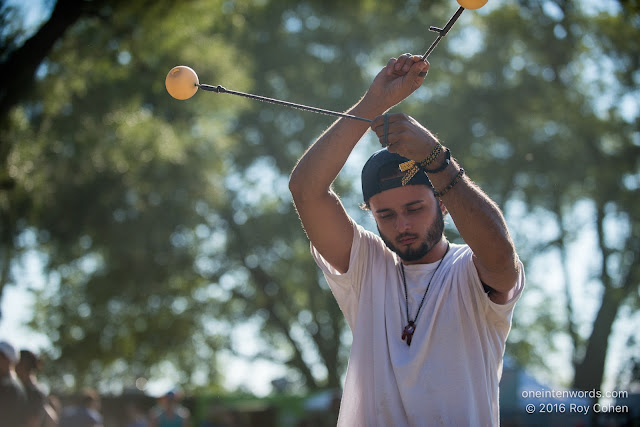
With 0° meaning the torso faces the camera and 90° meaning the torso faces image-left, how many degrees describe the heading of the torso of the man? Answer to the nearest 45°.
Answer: approximately 0°

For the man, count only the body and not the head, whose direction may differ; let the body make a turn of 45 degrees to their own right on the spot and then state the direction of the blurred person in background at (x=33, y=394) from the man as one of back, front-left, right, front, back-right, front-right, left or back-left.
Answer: right

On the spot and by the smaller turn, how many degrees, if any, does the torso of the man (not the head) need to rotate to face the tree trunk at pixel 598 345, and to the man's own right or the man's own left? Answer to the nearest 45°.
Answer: approximately 180°

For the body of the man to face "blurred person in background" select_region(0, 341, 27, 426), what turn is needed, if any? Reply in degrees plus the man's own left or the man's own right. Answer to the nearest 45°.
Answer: approximately 135° to the man's own right

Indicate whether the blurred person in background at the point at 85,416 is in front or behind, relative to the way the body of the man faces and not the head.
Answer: behind
